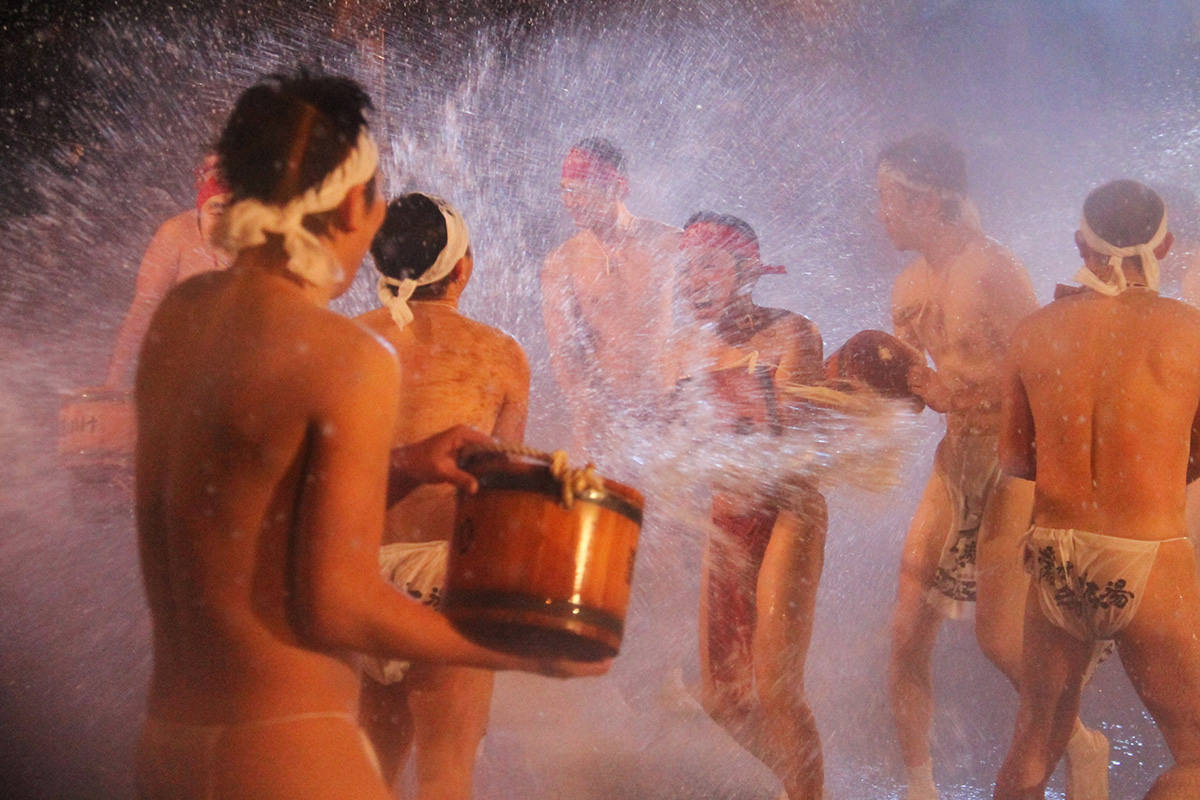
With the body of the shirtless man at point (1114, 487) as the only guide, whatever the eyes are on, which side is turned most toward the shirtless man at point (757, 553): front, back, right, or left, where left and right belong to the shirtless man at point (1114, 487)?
left

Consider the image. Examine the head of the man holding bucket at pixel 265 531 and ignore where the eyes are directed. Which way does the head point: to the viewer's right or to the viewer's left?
to the viewer's right

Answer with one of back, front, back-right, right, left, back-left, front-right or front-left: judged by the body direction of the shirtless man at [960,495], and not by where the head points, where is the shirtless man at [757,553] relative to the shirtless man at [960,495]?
front

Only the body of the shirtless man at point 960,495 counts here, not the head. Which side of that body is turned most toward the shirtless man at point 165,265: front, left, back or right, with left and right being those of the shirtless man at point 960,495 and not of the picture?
front

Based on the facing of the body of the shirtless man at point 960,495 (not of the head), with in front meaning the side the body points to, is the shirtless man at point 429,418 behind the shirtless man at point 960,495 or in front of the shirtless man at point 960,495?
in front

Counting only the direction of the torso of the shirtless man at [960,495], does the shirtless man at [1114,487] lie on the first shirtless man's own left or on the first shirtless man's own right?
on the first shirtless man's own left

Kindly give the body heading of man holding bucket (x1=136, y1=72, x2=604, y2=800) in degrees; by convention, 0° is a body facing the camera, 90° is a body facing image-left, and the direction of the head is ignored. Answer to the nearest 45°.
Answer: approximately 225°

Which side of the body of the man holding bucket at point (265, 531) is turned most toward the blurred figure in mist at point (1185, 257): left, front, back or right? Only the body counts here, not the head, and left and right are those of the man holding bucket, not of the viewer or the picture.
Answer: front

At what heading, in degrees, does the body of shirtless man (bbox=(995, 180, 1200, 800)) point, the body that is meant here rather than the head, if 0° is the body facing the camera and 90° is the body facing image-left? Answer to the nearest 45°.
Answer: approximately 180°

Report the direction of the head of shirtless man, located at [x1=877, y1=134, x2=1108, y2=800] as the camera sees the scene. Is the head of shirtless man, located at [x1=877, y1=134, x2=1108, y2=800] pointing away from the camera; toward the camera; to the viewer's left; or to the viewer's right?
to the viewer's left

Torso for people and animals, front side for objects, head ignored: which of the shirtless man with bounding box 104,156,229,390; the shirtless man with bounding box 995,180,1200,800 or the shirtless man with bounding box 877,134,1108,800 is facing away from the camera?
the shirtless man with bounding box 995,180,1200,800

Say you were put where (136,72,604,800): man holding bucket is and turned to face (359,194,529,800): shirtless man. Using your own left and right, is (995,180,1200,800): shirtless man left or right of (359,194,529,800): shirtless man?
right
